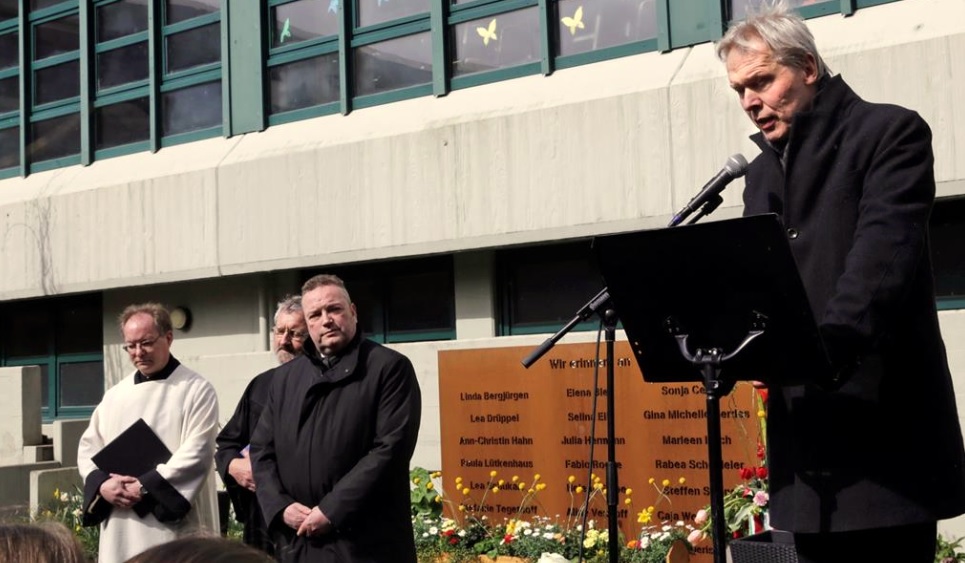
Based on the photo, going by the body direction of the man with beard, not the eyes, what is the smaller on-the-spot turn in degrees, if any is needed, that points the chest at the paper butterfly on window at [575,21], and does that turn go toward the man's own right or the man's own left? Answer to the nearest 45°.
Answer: approximately 135° to the man's own left

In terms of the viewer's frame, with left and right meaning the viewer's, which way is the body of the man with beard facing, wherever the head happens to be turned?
facing the viewer

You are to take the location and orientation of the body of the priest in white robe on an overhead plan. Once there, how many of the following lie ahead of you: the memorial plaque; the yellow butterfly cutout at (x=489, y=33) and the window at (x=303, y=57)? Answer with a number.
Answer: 0

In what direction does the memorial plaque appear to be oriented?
toward the camera

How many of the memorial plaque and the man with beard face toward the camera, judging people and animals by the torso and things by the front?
2

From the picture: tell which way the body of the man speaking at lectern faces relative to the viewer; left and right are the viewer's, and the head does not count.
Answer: facing the viewer and to the left of the viewer

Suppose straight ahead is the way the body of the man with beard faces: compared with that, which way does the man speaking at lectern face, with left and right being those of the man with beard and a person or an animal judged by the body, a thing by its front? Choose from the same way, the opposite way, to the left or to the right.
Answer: to the right

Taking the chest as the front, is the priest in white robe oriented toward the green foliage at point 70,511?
no

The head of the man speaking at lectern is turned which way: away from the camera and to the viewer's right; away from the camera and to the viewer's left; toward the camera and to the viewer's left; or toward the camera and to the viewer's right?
toward the camera and to the viewer's left

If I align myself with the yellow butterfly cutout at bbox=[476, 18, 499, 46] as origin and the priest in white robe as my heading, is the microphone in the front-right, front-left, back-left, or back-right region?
front-left

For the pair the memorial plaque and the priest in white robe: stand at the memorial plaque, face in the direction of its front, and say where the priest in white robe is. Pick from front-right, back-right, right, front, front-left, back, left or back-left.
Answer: front-right

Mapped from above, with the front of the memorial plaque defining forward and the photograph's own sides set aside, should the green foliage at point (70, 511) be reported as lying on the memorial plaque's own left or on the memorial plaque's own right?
on the memorial plaque's own right

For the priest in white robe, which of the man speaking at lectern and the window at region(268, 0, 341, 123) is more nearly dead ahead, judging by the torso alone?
the man speaking at lectern

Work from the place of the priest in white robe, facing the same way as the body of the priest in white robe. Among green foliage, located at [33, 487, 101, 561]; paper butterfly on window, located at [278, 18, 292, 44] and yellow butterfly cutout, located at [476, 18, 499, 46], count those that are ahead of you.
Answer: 0
